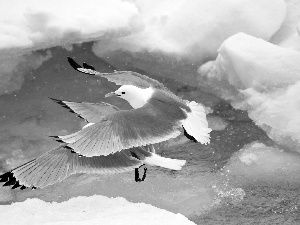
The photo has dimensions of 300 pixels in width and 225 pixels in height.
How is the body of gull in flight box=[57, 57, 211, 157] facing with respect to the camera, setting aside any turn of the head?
to the viewer's left
